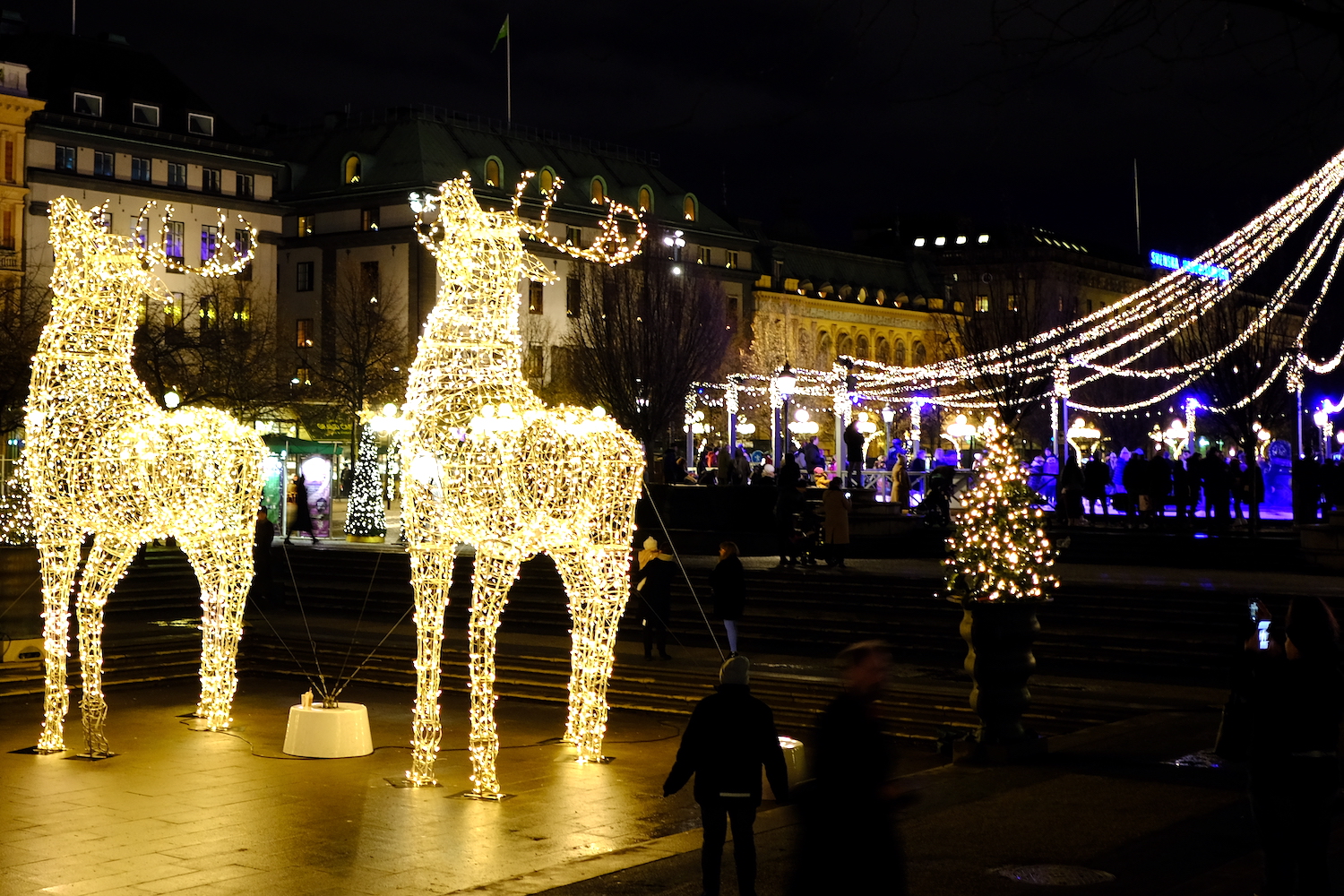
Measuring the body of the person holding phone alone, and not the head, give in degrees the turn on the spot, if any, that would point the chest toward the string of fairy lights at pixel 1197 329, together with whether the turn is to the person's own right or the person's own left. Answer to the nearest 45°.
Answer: approximately 45° to the person's own right

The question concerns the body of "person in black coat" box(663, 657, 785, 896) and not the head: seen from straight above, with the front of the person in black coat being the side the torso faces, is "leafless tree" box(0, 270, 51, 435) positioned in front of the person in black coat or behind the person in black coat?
in front

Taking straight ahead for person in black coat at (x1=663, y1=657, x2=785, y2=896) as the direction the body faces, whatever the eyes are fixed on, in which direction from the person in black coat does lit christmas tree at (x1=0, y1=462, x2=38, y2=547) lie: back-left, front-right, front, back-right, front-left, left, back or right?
front-left

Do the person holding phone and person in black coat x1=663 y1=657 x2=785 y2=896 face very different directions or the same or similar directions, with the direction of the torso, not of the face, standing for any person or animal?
same or similar directions

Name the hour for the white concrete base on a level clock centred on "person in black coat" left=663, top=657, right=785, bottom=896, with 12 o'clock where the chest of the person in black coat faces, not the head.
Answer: The white concrete base is roughly at 11 o'clock from the person in black coat.

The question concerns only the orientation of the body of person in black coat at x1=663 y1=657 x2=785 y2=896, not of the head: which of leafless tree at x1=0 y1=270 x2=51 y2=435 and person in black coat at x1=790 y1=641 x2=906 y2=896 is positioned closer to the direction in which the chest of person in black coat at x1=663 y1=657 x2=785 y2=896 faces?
the leafless tree

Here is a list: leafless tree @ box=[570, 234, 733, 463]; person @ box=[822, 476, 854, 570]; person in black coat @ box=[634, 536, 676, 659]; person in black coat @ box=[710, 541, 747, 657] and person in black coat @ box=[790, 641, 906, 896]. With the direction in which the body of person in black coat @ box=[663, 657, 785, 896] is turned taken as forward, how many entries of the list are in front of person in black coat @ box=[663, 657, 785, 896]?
4

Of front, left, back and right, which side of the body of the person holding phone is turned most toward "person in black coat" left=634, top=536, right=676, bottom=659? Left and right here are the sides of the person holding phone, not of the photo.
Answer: front

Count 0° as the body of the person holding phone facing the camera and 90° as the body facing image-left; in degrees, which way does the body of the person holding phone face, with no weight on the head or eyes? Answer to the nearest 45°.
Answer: approximately 135°

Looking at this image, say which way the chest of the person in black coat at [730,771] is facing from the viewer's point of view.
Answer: away from the camera

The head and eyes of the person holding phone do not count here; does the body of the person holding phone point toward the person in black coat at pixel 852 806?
no

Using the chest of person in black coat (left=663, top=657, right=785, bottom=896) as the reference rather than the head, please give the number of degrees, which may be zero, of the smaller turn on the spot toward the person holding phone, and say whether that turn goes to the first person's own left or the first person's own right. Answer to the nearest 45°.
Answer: approximately 90° to the first person's own right

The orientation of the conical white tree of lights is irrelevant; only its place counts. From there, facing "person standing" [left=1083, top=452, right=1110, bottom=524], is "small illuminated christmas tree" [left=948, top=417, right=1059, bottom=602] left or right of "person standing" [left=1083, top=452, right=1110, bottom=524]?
right

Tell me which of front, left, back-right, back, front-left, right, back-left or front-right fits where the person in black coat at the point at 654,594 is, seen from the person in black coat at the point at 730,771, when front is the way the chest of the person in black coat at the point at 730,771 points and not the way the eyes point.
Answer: front

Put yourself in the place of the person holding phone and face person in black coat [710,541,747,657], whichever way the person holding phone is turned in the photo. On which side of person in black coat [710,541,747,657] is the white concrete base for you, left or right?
left

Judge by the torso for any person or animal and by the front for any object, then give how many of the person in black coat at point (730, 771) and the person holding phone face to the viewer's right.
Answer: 0

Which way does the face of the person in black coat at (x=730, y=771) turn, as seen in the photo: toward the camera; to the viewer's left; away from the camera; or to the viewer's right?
away from the camera

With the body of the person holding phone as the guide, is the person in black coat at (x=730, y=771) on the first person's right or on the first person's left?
on the first person's left

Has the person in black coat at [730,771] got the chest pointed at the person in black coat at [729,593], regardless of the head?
yes
